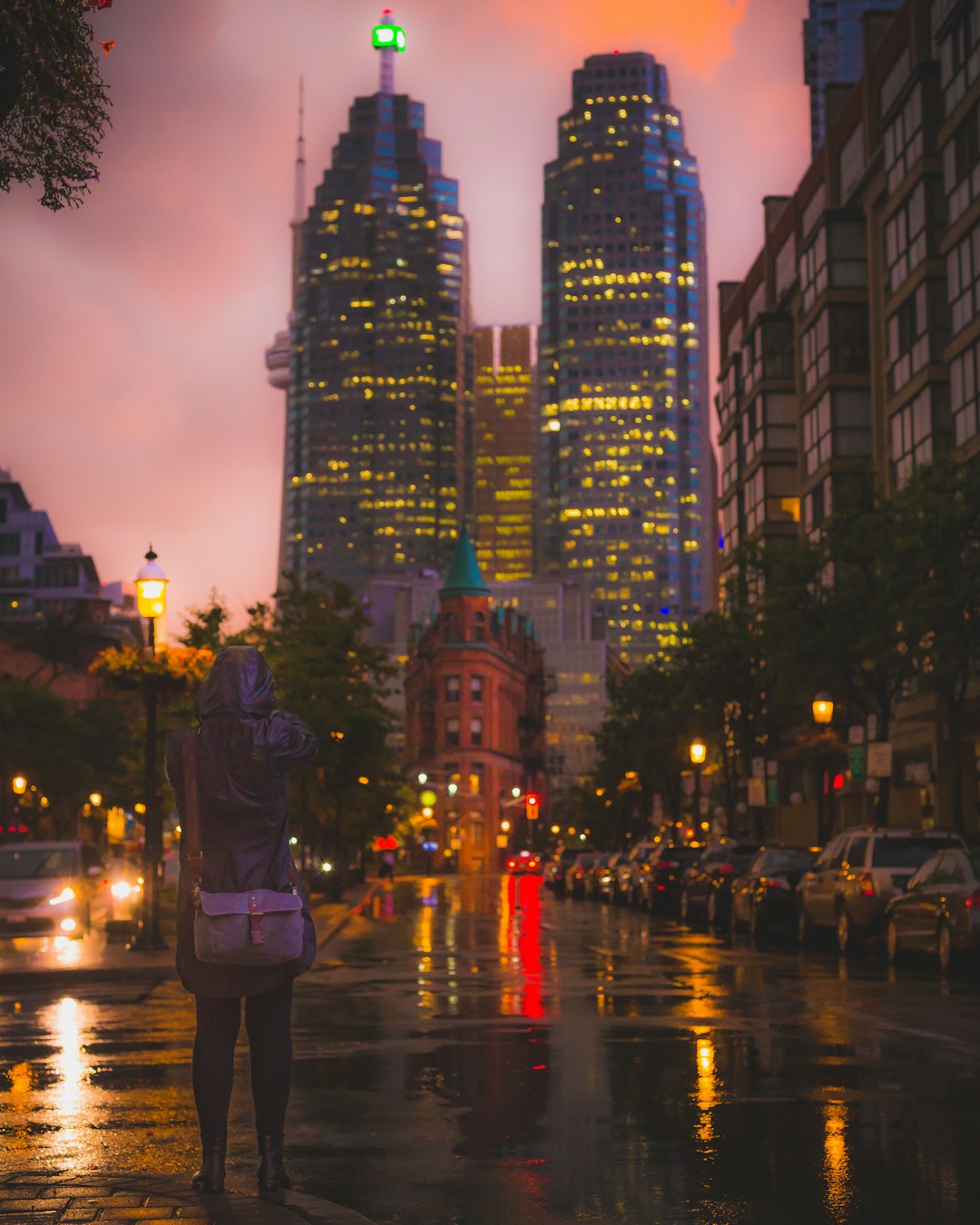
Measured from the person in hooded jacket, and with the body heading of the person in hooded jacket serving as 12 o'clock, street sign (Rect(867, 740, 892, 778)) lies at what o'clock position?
The street sign is roughly at 1 o'clock from the person in hooded jacket.

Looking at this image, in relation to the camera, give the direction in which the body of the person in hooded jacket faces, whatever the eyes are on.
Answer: away from the camera

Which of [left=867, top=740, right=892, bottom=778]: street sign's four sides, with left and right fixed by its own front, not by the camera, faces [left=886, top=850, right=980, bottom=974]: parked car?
front

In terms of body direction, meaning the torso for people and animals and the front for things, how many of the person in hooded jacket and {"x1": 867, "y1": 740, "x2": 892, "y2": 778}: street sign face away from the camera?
1

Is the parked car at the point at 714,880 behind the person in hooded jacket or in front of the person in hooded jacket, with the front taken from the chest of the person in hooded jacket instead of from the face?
in front

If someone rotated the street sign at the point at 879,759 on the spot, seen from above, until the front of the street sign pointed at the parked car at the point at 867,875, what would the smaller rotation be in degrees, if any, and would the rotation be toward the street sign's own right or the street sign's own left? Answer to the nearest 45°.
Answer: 0° — it already faces it

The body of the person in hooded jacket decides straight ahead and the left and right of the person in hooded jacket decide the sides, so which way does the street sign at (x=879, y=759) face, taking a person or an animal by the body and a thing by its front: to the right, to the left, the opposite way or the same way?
the opposite way

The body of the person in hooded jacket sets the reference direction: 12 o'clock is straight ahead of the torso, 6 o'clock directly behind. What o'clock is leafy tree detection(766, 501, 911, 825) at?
The leafy tree is roughly at 1 o'clock from the person in hooded jacket.

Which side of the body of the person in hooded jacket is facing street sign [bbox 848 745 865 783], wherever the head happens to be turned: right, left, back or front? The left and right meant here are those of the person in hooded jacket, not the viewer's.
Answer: front

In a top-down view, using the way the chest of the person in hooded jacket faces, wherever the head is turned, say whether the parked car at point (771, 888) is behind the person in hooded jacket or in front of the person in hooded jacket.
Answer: in front

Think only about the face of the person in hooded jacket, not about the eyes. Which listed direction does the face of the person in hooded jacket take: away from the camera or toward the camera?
away from the camera

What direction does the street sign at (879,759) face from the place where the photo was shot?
facing the viewer

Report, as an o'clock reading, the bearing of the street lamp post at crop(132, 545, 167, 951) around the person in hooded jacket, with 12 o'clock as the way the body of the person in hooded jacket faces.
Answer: The street lamp post is roughly at 12 o'clock from the person in hooded jacket.

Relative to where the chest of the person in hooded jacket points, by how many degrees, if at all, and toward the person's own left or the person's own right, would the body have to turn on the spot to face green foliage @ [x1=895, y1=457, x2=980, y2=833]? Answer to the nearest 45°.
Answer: approximately 45° to the person's own right
